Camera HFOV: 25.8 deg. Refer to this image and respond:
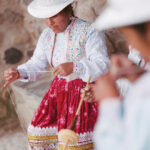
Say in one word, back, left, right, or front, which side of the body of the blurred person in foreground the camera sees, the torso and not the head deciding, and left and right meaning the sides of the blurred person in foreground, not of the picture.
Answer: left

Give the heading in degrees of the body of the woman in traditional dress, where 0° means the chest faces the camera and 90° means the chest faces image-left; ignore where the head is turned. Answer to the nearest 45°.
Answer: approximately 45°

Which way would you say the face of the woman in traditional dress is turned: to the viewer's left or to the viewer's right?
to the viewer's left
